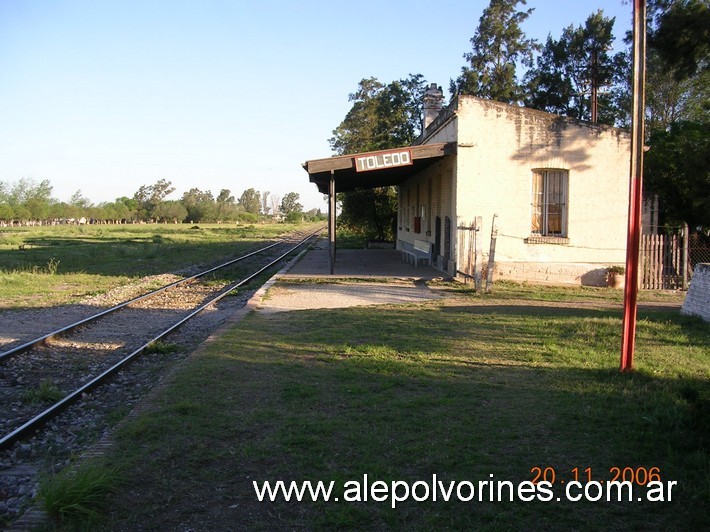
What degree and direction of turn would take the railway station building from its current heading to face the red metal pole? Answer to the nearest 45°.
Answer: approximately 90° to its left

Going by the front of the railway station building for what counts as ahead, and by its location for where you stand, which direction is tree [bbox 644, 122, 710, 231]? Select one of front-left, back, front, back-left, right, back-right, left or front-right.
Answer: back-right

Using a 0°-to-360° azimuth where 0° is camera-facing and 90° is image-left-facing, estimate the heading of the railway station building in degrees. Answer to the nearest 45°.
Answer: approximately 90°

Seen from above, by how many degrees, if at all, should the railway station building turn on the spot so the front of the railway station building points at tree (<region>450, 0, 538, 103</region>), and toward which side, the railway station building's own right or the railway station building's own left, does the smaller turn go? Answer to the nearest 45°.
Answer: approximately 90° to the railway station building's own right

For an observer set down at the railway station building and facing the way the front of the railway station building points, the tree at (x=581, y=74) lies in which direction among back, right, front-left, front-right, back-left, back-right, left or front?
right

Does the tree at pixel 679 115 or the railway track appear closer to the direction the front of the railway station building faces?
the railway track

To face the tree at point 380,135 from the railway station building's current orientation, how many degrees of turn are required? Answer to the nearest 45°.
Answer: approximately 90° to its right
